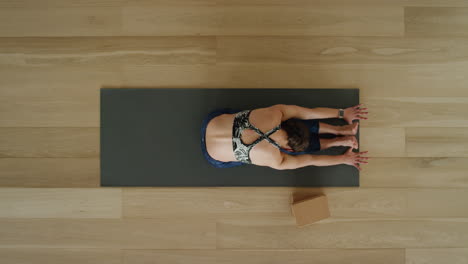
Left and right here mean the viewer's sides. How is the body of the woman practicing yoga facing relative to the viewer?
facing to the right of the viewer
